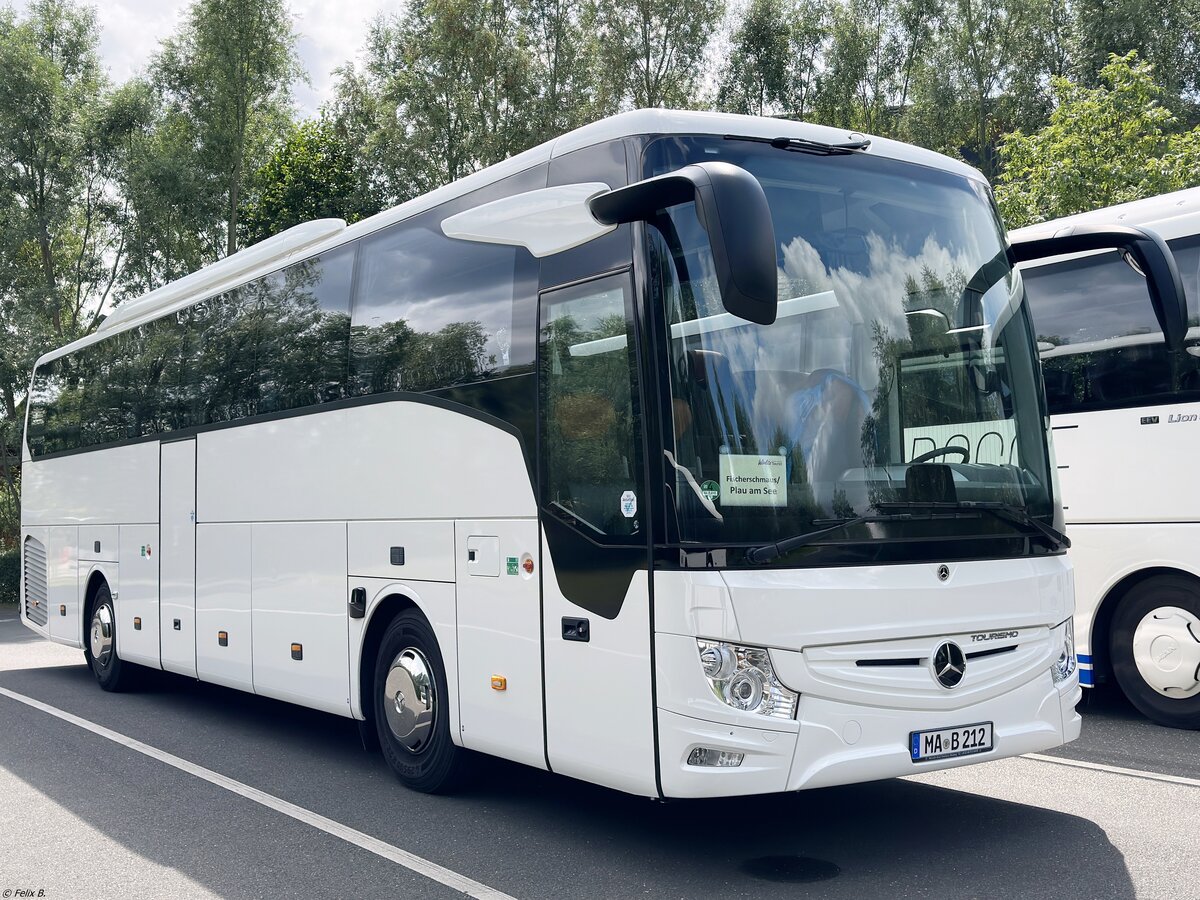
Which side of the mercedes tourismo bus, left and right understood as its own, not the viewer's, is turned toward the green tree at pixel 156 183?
back

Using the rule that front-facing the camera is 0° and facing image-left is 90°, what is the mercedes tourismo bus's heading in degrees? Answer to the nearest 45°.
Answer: approximately 315°

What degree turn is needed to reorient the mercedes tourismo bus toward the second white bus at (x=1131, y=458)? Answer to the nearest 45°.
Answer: approximately 90° to its left

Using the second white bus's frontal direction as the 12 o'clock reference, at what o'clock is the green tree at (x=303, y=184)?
The green tree is roughly at 6 o'clock from the second white bus.

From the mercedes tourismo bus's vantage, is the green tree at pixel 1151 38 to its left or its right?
on its left

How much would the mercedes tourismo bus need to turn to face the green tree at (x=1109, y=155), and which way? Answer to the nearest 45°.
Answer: approximately 90° to its left

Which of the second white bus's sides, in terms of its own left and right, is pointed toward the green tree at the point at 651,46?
back

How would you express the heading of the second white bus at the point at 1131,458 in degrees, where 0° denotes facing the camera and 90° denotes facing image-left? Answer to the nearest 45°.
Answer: approximately 315°

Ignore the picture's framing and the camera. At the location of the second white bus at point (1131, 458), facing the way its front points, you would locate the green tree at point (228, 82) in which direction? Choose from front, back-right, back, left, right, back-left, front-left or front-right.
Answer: back
